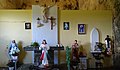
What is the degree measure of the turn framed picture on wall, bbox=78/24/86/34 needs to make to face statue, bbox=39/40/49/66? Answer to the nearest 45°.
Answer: approximately 45° to its right

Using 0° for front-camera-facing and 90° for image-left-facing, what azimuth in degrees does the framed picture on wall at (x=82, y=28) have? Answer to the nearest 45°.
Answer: approximately 0°

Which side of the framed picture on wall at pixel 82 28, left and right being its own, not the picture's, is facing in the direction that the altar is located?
right

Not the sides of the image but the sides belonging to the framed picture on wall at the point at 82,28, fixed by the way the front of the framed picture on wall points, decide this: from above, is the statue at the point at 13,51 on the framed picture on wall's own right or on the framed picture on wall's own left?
on the framed picture on wall's own right
